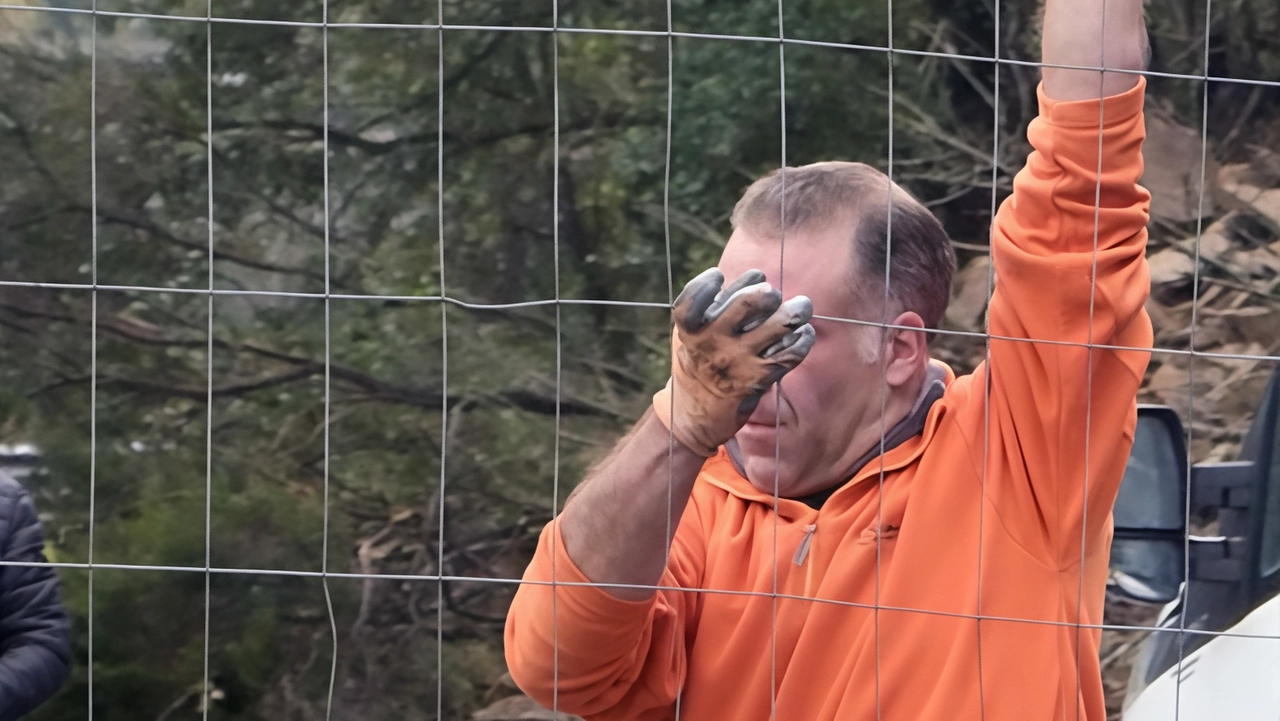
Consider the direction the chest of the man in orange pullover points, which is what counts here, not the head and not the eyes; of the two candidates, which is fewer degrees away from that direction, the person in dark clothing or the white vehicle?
the person in dark clothing

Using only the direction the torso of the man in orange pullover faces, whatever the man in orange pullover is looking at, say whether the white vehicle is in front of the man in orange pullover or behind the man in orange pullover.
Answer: behind

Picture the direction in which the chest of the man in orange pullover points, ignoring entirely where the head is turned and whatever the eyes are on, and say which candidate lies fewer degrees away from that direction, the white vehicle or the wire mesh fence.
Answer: the wire mesh fence

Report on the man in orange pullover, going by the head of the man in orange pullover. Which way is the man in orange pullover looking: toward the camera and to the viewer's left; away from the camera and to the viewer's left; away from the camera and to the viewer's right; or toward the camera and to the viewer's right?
toward the camera and to the viewer's left

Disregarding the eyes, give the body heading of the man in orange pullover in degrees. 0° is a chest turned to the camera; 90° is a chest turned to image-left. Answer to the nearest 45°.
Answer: approximately 45°
